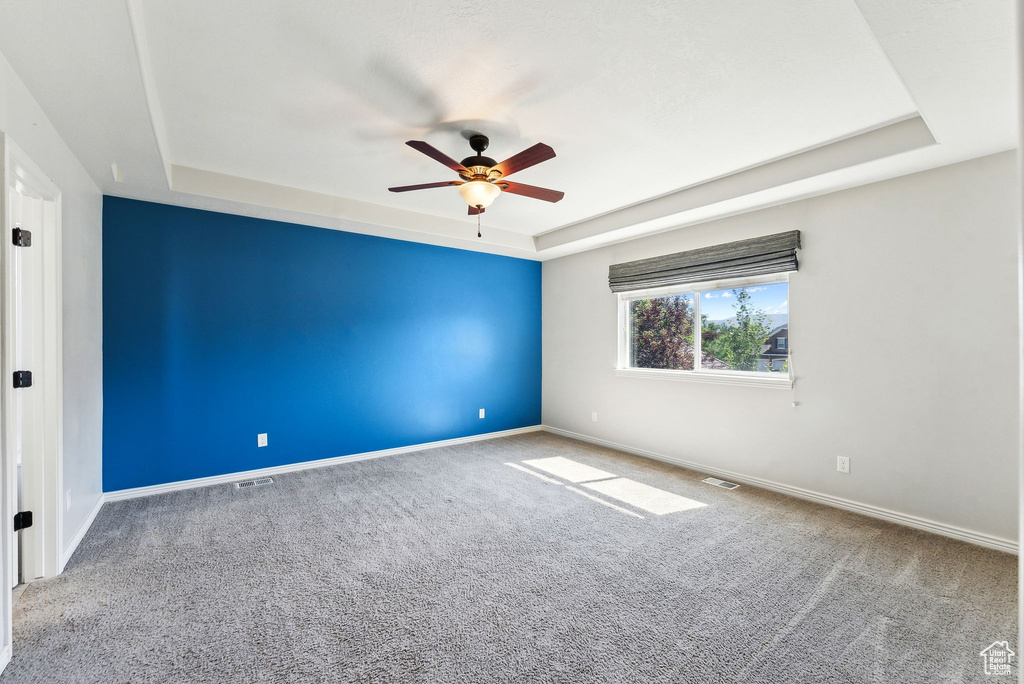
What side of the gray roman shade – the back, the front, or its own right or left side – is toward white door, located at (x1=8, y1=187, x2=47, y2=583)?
front

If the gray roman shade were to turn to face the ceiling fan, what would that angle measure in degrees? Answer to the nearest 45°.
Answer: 0° — it already faces it

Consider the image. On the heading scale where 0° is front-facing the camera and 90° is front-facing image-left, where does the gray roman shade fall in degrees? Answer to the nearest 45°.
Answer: approximately 45°

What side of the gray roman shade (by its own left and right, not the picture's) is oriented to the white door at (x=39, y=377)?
front
